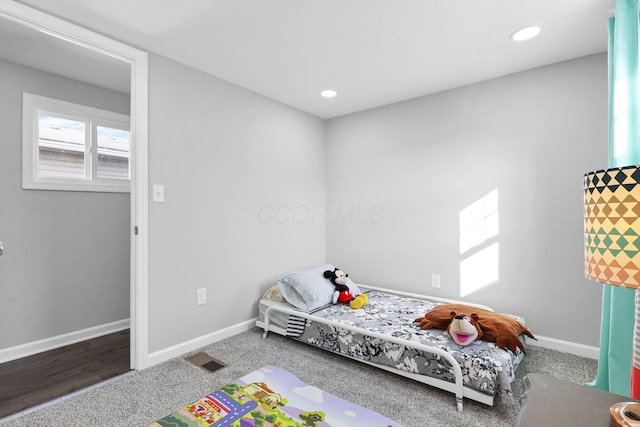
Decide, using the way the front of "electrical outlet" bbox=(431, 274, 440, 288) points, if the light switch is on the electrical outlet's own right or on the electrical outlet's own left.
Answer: on the electrical outlet's own right

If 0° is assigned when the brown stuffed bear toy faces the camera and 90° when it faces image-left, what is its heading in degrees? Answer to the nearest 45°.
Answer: approximately 0°

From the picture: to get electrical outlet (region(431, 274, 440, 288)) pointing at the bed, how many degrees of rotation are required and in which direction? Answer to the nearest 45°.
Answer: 0° — it already faces it

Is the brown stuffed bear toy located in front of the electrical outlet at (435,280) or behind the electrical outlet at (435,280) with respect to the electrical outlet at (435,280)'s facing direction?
in front

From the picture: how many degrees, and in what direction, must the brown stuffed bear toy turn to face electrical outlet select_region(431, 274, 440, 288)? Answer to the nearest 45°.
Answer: approximately 180°

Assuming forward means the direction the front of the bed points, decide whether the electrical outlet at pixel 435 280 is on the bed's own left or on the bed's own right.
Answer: on the bed's own left

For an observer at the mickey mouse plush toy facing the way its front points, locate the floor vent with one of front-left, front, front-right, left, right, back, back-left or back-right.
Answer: right

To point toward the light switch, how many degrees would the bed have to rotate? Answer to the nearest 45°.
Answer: approximately 135° to its right
